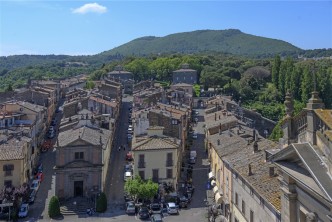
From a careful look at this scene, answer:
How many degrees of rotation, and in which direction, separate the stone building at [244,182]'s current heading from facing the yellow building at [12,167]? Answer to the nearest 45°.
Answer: approximately 45° to its right

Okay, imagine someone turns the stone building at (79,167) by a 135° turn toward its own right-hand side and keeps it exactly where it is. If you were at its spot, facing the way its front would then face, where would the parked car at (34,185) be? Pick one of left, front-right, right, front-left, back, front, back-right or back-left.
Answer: front

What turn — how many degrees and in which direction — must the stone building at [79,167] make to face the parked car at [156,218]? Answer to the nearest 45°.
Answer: approximately 45° to its left

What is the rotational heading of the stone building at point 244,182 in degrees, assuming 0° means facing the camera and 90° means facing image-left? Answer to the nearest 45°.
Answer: approximately 45°

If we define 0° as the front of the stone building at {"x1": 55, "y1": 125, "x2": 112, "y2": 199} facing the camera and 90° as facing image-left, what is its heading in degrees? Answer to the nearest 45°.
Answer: approximately 0°

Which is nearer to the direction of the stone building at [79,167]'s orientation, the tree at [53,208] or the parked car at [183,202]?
the tree

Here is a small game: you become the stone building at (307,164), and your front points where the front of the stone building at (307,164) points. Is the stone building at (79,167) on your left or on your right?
on your right

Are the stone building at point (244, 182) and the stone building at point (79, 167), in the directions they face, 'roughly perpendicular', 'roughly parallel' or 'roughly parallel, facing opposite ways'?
roughly perpendicular
